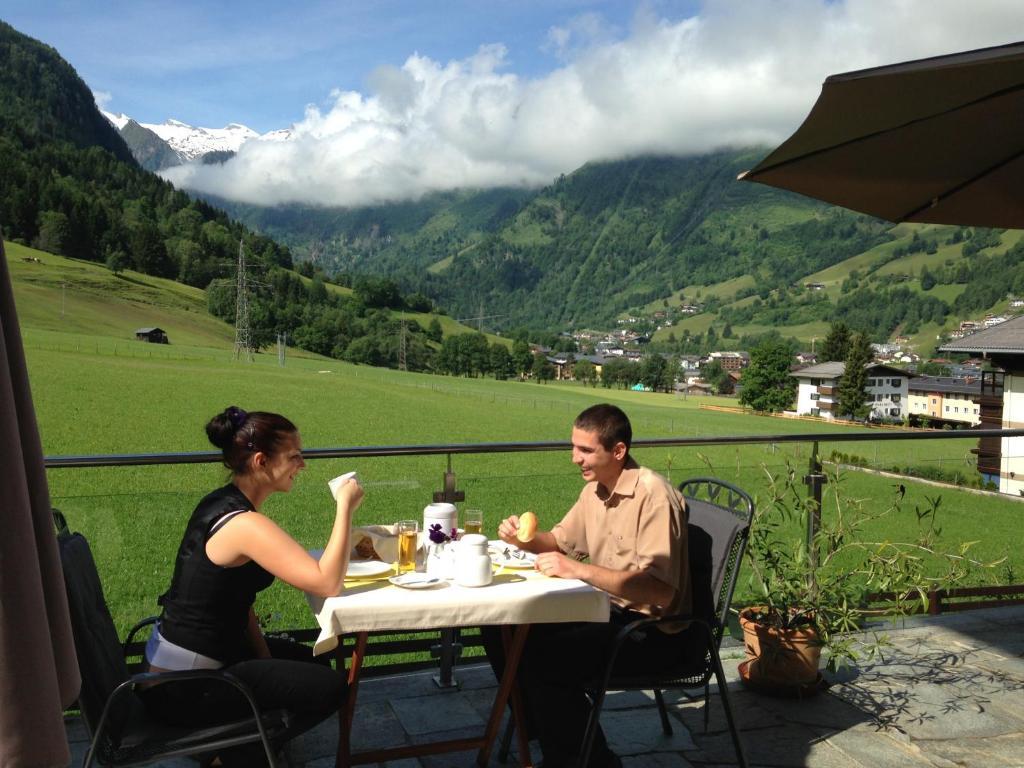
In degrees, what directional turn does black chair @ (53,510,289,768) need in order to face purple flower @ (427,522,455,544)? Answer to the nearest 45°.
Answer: approximately 45° to its left

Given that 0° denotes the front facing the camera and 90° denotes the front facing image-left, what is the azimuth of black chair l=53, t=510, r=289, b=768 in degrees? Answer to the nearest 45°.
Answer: approximately 270°

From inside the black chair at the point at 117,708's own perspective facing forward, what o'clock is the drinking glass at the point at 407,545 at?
The drinking glass is roughly at 11 o'clock from the black chair.

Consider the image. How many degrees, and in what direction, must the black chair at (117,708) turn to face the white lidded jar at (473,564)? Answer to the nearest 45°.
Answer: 0° — it already faces it

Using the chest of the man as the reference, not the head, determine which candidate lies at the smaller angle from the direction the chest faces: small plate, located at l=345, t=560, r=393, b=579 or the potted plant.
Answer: the small plate

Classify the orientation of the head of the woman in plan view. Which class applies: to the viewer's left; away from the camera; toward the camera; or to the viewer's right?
to the viewer's right

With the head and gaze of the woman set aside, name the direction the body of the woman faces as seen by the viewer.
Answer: to the viewer's right

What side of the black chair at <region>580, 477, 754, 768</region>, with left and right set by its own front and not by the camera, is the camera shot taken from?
left

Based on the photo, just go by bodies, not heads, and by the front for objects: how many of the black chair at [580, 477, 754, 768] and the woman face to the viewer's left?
1

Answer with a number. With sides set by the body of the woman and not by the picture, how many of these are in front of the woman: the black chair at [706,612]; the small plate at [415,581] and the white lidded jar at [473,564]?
3

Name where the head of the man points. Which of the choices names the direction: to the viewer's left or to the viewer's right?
to the viewer's left
